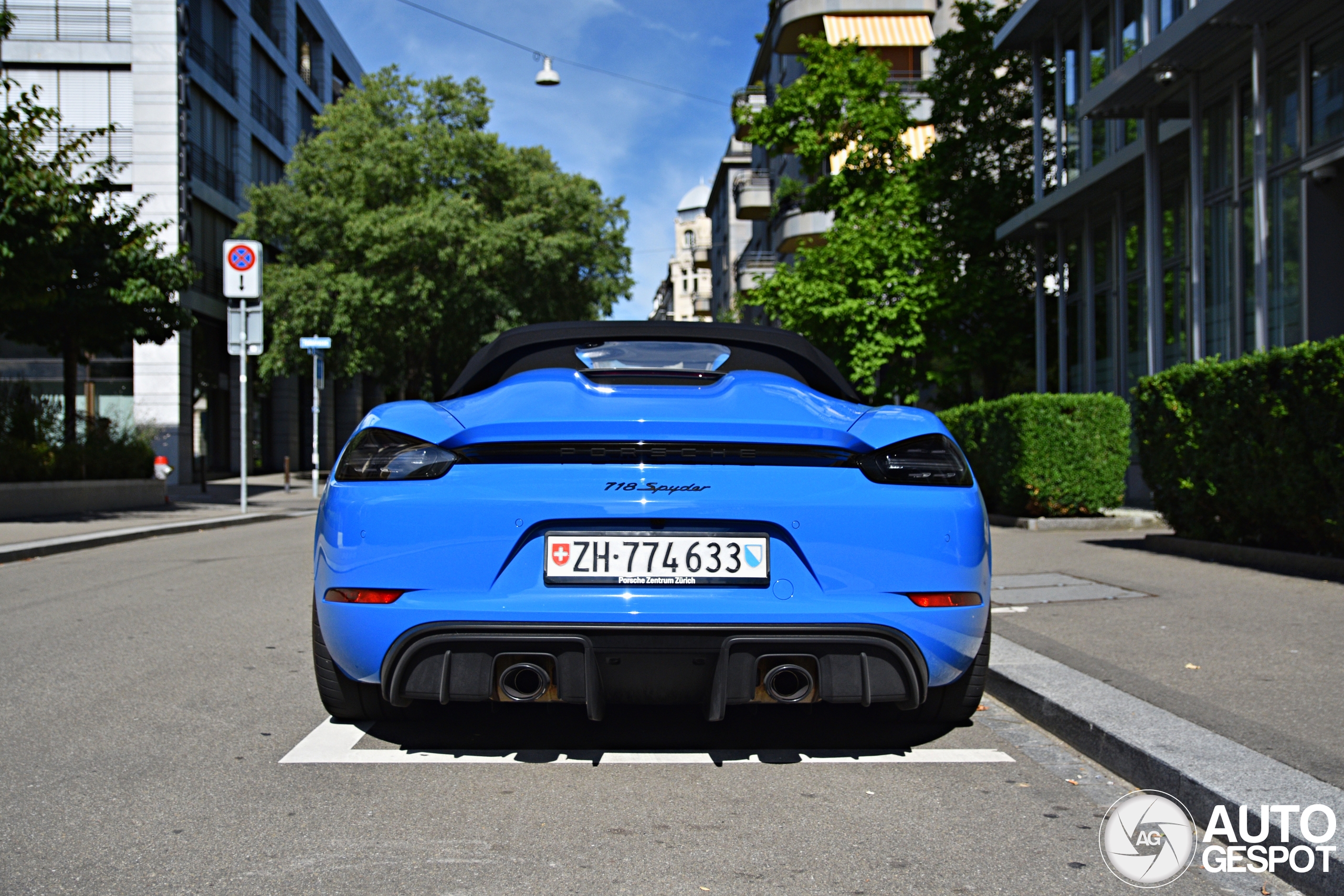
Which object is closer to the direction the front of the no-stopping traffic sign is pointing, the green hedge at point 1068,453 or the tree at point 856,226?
the green hedge

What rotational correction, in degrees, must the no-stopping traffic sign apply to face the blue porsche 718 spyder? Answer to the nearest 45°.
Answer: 0° — it already faces it

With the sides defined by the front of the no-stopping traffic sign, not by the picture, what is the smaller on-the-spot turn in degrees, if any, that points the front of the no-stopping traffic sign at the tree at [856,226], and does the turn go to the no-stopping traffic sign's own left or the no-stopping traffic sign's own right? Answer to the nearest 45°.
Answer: approximately 90° to the no-stopping traffic sign's own left

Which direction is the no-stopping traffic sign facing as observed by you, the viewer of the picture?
facing the viewer

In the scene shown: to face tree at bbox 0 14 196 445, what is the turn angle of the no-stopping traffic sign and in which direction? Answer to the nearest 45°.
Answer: approximately 135° to its right

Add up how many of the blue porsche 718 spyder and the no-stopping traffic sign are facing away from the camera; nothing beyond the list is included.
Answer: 1

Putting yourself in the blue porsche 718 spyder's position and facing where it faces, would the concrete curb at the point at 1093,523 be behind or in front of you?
in front

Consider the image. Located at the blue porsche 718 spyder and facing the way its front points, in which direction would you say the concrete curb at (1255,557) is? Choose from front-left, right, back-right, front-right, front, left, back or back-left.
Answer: front-right

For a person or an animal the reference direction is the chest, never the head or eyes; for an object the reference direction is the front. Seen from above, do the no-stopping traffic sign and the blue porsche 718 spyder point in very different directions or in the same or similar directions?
very different directions

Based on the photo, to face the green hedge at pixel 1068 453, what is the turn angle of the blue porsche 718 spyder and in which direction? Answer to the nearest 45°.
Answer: approximately 45° to its right

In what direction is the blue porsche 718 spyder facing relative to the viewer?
away from the camera
